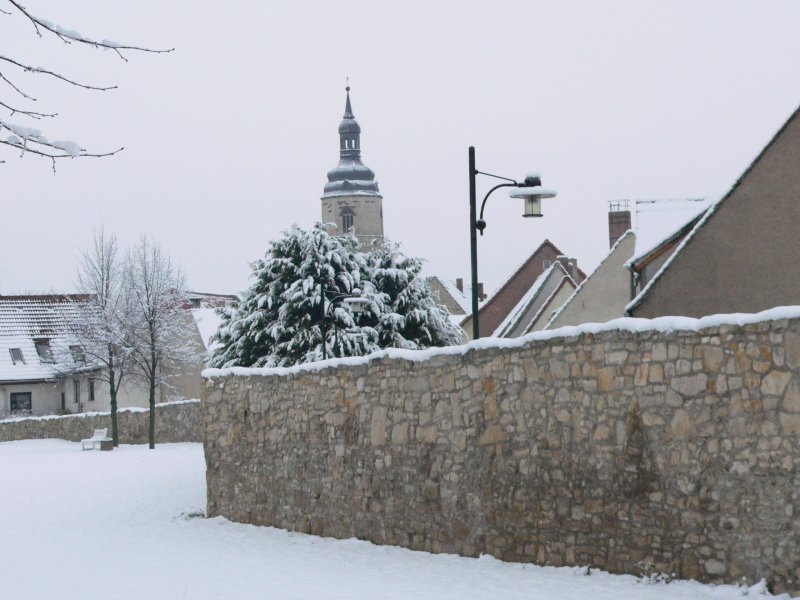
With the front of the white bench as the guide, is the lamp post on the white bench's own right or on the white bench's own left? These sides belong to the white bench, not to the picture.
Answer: on the white bench's own left

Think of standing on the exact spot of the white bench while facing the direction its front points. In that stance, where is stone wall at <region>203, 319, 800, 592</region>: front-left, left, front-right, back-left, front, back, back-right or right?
front-left

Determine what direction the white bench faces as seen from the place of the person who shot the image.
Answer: facing the viewer and to the left of the viewer

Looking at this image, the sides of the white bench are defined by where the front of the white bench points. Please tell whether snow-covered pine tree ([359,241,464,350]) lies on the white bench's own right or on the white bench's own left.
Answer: on the white bench's own left

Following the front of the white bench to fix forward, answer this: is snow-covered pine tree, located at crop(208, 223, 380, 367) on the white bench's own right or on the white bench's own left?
on the white bench's own left
